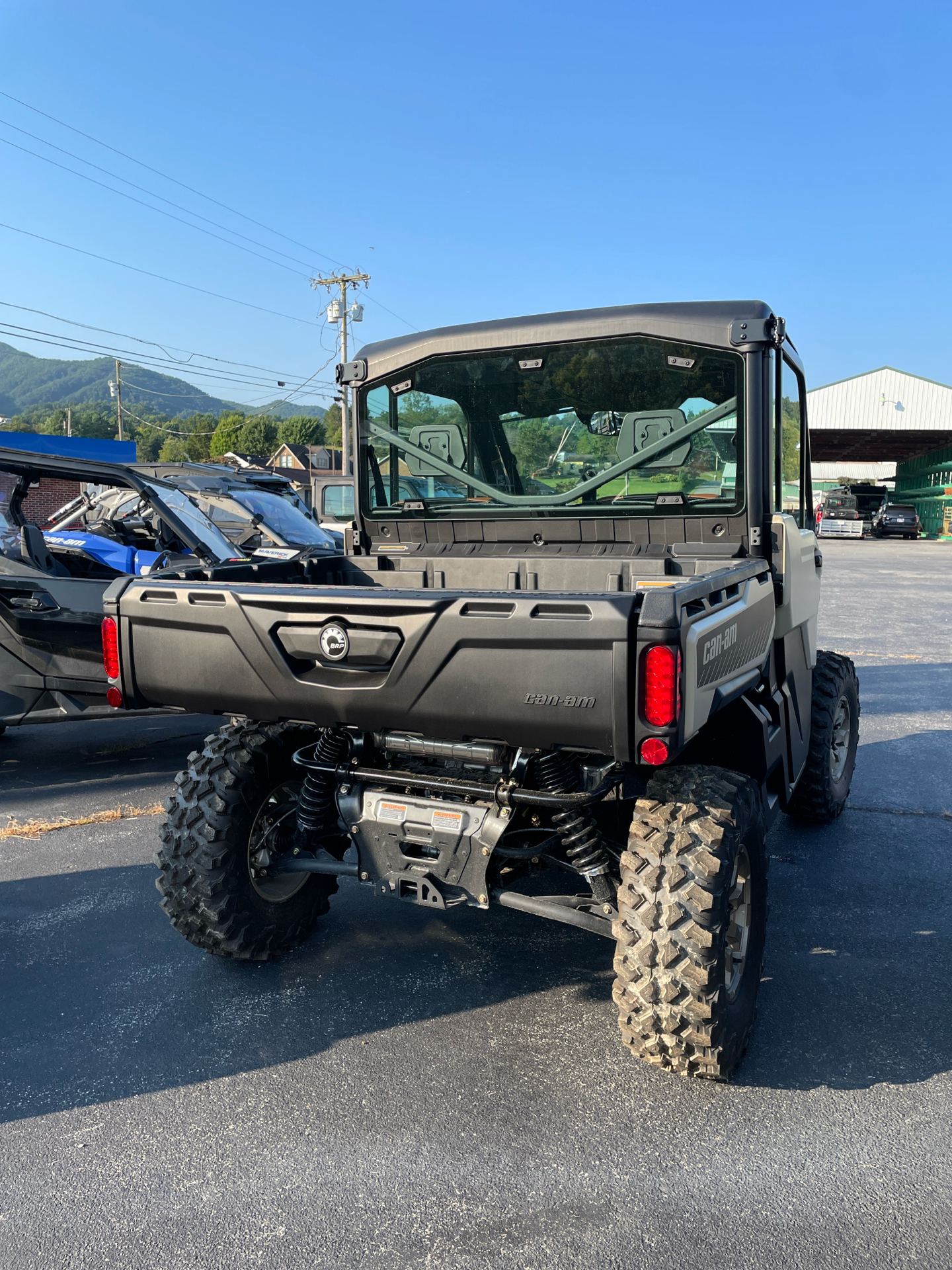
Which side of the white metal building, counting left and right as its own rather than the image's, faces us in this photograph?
front
